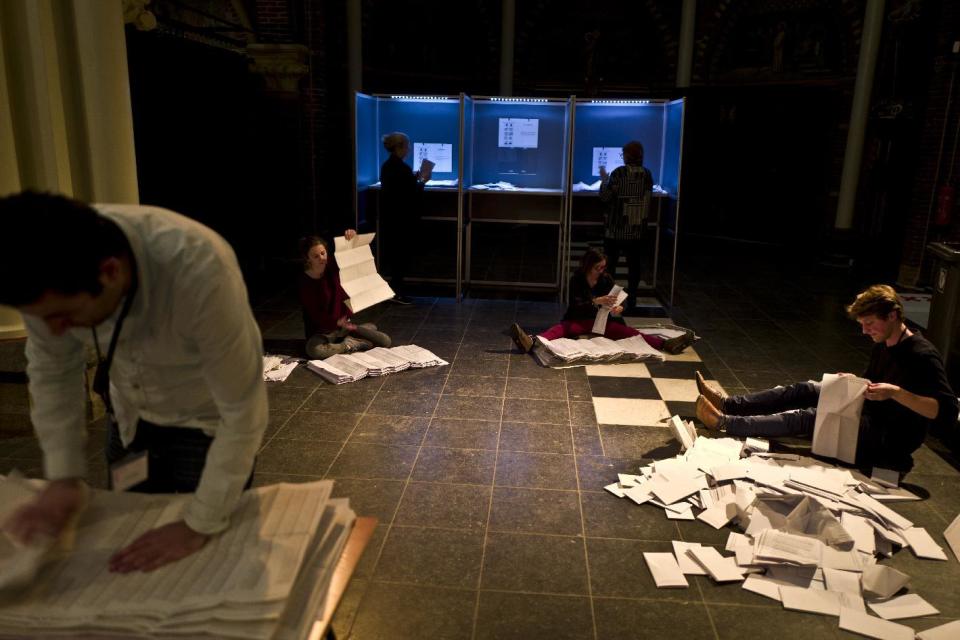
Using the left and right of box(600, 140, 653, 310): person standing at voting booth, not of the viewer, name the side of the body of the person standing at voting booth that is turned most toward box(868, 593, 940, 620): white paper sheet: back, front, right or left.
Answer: back

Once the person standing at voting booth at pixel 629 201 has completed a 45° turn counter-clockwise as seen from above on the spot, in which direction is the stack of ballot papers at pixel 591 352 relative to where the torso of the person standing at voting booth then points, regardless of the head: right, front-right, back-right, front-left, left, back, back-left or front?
back-left

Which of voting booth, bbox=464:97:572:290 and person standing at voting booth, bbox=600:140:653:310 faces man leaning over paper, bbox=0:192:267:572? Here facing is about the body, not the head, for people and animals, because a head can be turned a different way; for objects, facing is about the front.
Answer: the voting booth

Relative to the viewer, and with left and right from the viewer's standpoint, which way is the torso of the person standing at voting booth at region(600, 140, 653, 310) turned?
facing away from the viewer

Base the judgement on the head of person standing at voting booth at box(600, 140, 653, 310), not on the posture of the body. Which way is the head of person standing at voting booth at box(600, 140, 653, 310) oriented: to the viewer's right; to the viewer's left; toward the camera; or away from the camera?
away from the camera

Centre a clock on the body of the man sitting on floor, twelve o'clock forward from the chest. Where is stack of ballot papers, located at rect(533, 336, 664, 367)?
The stack of ballot papers is roughly at 1 o'clock from the man sitting on floor.

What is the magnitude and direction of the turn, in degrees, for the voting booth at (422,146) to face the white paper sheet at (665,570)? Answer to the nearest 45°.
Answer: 0° — it already faces it

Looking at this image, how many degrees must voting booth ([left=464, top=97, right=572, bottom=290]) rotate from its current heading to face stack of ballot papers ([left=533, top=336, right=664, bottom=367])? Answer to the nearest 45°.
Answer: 0° — it already faces it

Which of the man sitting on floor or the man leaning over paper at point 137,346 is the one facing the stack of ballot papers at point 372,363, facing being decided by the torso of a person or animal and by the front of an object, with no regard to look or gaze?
the man sitting on floor

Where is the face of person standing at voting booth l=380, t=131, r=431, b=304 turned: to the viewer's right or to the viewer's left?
to the viewer's right
